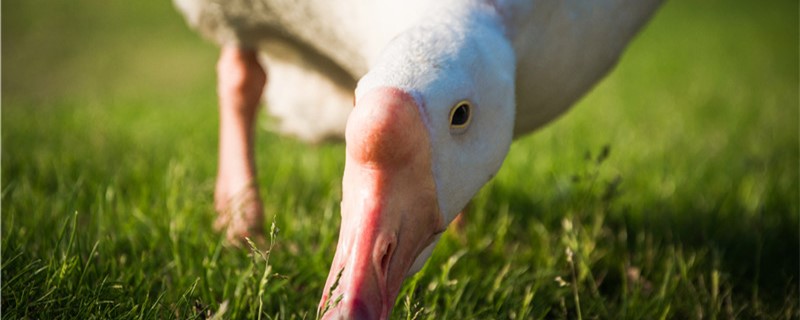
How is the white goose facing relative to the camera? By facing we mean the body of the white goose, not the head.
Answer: toward the camera
